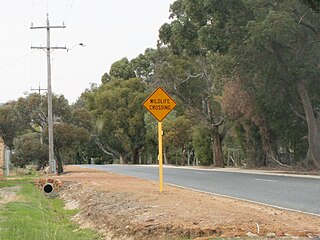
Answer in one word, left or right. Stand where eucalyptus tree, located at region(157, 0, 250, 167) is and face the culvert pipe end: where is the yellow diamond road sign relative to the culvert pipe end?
left

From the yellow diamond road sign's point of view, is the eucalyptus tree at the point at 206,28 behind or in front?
behind

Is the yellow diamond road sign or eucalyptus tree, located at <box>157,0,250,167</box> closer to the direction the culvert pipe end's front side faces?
the yellow diamond road sign

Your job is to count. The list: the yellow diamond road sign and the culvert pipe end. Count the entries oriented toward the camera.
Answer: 2

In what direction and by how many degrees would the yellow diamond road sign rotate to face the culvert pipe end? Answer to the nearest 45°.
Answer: approximately 135° to its right

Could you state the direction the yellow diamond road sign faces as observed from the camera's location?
facing the viewer

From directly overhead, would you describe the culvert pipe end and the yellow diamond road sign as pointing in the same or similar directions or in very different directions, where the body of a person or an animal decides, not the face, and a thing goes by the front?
same or similar directions

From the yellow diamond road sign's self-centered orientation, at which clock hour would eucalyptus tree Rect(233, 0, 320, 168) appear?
The eucalyptus tree is roughly at 7 o'clock from the yellow diamond road sign.

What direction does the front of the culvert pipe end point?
toward the camera
